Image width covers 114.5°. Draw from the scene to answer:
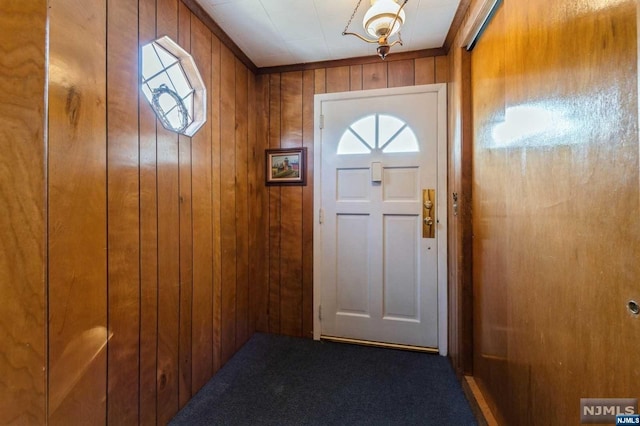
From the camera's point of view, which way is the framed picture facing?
toward the camera

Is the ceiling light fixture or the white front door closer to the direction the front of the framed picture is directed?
the ceiling light fixture

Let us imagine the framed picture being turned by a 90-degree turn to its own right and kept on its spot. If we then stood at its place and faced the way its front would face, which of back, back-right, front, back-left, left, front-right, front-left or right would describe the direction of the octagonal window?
front-left

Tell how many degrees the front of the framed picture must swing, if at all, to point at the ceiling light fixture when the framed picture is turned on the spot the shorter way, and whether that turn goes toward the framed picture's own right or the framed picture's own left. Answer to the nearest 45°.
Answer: approximately 45° to the framed picture's own left

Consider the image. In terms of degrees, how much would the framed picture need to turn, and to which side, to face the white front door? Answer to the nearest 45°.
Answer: approximately 90° to its left
